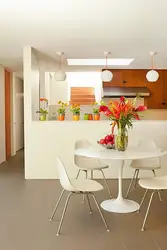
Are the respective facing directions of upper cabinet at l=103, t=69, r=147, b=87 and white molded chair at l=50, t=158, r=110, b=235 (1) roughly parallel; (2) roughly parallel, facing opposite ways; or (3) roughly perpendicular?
roughly perpendicular

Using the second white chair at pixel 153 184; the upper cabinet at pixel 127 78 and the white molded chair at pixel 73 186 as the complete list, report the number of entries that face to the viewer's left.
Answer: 1

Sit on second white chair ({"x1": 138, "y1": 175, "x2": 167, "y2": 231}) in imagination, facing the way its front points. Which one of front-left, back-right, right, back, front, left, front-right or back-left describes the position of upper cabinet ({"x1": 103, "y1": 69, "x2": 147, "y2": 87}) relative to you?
right

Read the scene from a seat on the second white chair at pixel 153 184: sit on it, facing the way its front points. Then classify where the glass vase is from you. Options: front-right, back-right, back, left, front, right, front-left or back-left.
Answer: front-right

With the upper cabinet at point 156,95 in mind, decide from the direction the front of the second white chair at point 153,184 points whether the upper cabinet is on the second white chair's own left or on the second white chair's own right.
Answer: on the second white chair's own right

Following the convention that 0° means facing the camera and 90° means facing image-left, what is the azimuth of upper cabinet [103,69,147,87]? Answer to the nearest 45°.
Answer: approximately 0°

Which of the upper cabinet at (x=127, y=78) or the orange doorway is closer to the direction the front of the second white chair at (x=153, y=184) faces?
the orange doorway

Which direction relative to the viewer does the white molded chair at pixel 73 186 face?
to the viewer's right

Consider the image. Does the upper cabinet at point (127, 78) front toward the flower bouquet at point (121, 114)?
yes

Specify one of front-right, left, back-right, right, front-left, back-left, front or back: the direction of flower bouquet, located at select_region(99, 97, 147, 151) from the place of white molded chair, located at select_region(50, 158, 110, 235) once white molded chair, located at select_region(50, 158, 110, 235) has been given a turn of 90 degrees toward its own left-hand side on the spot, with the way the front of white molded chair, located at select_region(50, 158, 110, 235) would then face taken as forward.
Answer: front-right

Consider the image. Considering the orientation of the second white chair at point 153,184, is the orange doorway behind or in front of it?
in front

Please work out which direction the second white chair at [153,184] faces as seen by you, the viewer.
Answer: facing to the left of the viewer

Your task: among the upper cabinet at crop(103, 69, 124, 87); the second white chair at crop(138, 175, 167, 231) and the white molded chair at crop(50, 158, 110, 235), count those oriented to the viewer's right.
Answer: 1

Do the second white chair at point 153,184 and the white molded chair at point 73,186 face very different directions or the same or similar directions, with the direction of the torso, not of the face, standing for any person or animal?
very different directions
